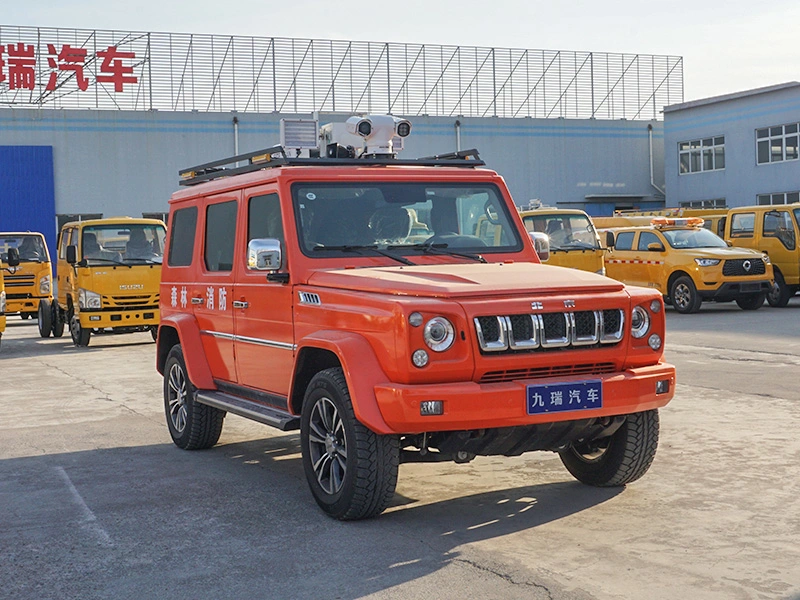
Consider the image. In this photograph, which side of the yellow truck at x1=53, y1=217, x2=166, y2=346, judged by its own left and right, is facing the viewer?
front

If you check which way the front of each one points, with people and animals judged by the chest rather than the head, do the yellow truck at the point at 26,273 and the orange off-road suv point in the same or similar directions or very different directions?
same or similar directions

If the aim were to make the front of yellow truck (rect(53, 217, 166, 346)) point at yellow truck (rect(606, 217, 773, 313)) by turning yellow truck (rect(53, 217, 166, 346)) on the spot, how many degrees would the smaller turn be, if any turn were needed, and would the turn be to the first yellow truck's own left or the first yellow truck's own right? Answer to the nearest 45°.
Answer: approximately 90° to the first yellow truck's own left

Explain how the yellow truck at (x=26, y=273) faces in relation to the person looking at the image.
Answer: facing the viewer

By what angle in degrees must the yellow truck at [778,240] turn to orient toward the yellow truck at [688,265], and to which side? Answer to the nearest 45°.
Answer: approximately 90° to its right

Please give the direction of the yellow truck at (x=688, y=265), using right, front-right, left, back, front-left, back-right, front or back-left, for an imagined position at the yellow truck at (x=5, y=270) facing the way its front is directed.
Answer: front-left

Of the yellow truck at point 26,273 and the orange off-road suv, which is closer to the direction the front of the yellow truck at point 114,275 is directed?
the orange off-road suv

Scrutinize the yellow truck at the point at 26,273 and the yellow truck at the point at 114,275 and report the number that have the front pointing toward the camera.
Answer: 2

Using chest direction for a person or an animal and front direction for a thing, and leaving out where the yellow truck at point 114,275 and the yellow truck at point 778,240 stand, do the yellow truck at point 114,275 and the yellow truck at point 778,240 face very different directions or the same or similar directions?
same or similar directions

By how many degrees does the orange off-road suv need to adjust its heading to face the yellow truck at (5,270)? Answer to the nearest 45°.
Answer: approximately 180°

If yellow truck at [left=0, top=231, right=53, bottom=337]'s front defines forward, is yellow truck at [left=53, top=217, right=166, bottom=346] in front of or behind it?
in front

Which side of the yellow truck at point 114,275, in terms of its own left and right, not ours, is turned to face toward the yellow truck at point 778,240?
left
